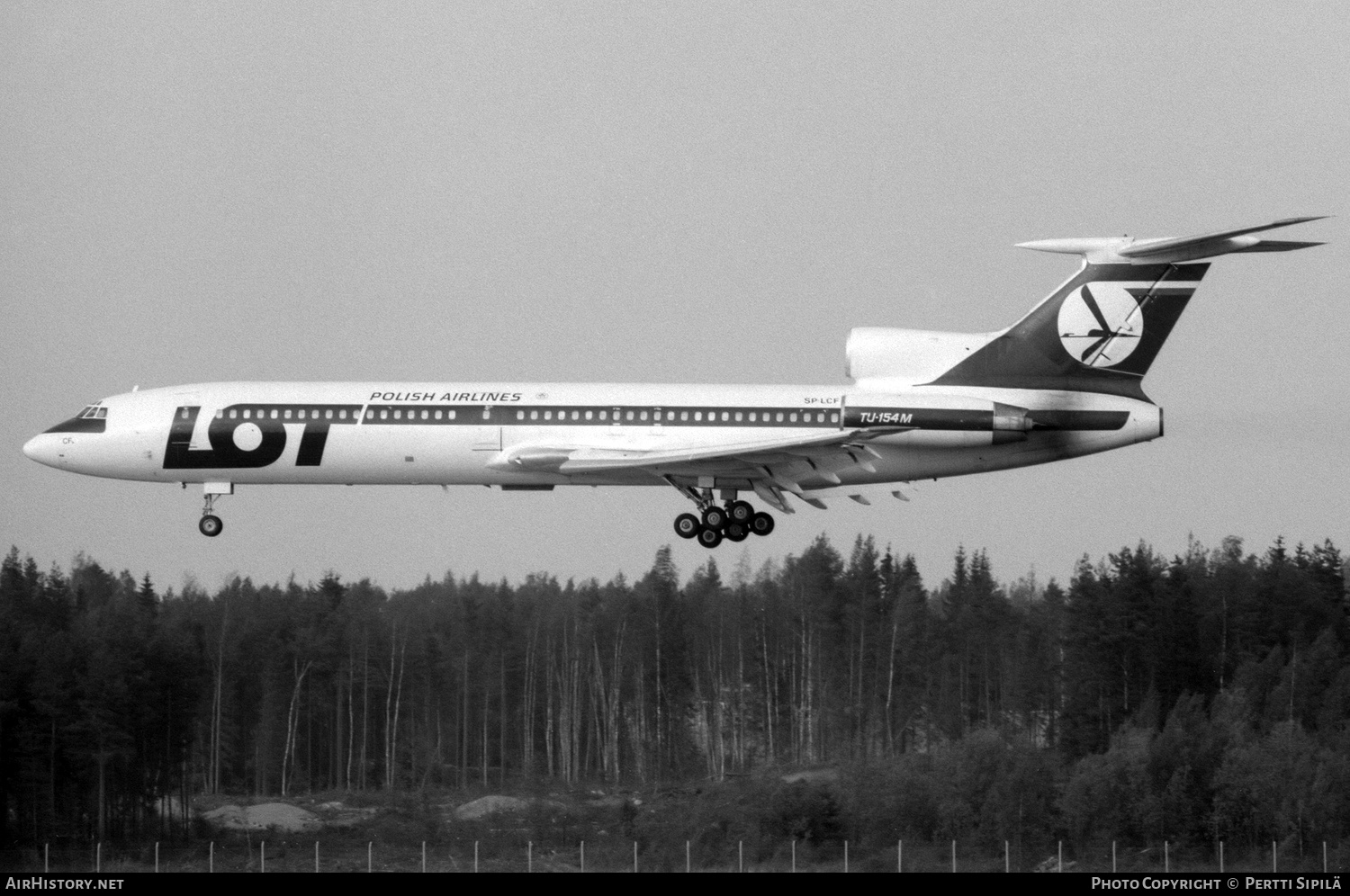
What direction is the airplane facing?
to the viewer's left
